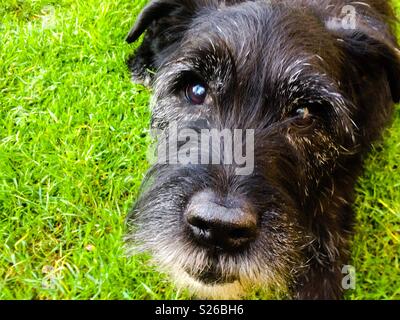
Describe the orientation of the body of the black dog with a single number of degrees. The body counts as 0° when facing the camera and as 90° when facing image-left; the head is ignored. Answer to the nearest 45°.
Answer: approximately 0°
